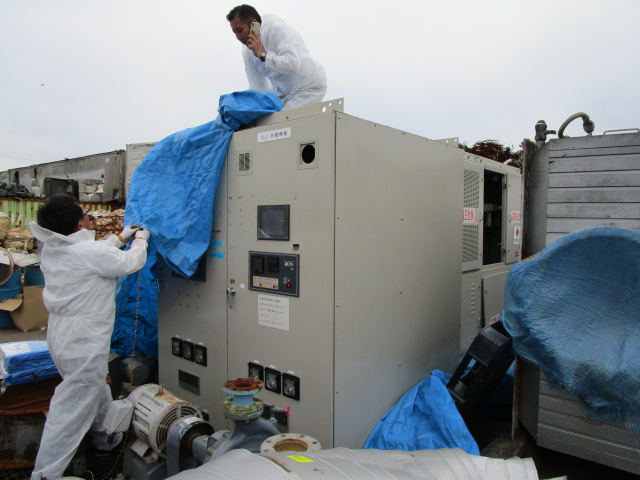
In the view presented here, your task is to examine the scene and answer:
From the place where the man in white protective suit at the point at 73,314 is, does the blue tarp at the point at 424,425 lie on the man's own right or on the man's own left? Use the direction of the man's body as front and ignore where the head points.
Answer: on the man's own right

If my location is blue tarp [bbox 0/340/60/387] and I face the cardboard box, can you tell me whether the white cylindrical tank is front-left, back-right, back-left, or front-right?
back-right

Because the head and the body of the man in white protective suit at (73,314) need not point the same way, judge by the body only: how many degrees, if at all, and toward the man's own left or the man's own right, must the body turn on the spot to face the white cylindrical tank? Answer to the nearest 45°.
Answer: approximately 90° to the man's own right

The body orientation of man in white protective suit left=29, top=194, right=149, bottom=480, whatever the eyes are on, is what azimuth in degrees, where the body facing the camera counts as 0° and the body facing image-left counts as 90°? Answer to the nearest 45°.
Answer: approximately 225°

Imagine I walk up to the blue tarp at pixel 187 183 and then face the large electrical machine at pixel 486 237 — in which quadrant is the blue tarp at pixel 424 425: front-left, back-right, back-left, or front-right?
front-right

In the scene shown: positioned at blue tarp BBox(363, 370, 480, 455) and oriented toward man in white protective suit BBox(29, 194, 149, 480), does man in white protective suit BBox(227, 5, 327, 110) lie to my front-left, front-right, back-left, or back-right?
front-right

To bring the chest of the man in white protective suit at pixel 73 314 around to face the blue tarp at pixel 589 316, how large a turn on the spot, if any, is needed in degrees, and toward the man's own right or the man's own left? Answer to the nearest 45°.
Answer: approximately 90° to the man's own right

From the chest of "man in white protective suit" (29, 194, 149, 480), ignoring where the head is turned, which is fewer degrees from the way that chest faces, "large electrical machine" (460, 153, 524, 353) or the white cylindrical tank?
the large electrical machine
